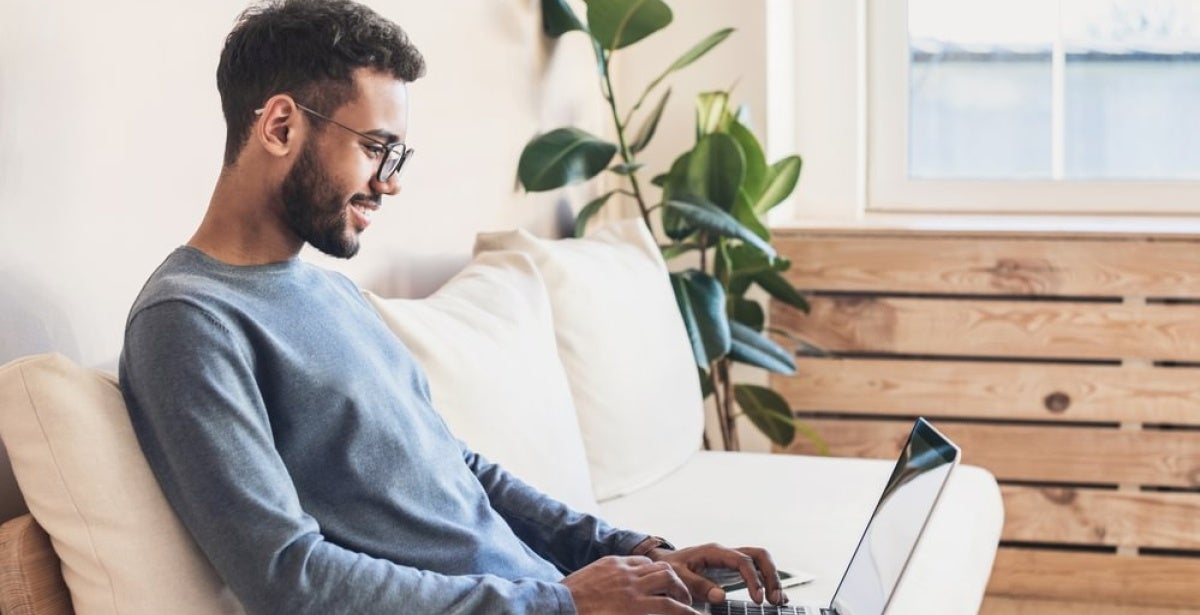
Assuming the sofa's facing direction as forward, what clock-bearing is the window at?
The window is roughly at 9 o'clock from the sofa.

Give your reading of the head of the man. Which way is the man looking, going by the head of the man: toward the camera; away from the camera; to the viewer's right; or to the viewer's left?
to the viewer's right

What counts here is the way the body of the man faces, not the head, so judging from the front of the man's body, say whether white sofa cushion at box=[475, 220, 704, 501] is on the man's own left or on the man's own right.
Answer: on the man's own left

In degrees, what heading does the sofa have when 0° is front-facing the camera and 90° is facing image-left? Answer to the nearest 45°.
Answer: approximately 315°

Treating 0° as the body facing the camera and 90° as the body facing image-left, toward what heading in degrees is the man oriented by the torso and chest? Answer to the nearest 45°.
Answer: approximately 315°
